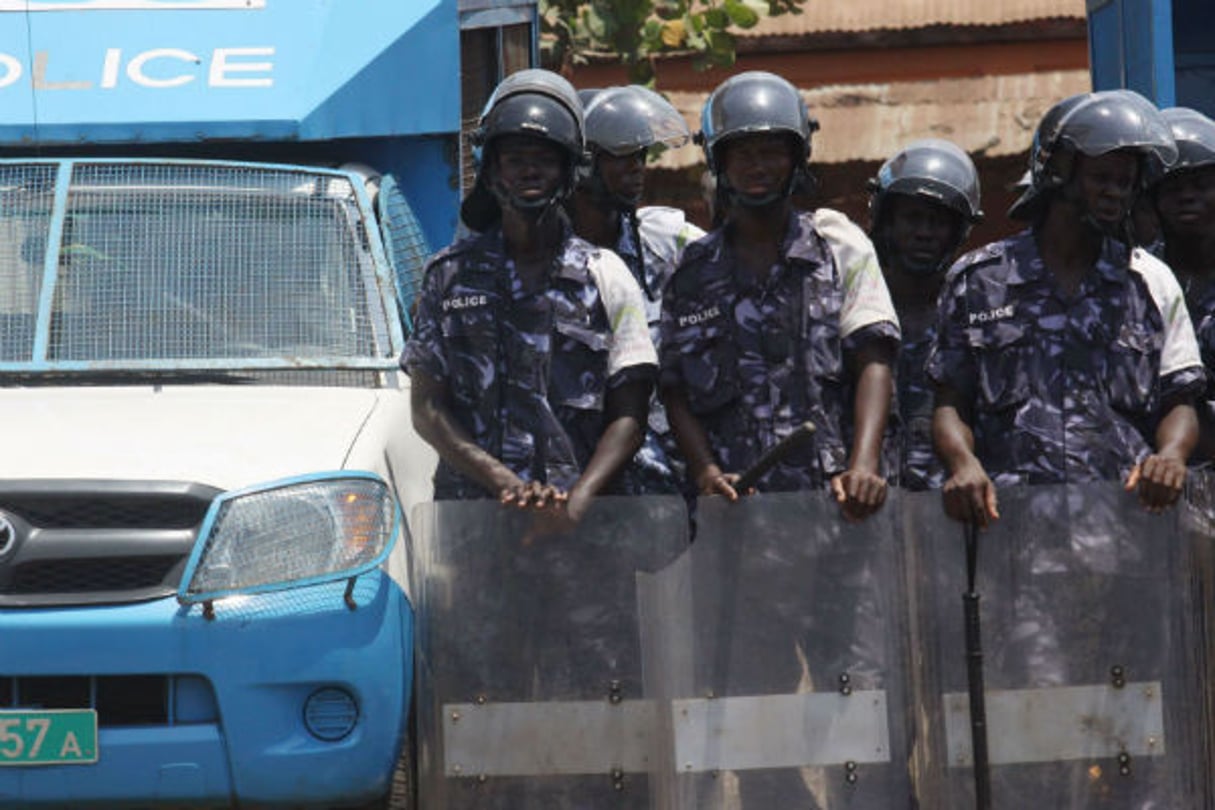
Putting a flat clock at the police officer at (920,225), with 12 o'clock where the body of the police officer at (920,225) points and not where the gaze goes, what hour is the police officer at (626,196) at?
the police officer at (626,196) is roughly at 3 o'clock from the police officer at (920,225).

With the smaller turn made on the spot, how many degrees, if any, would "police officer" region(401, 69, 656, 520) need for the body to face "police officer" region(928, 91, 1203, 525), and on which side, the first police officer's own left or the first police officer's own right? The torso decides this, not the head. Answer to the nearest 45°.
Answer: approximately 90° to the first police officer's own left

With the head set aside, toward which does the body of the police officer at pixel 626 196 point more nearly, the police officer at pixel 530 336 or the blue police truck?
the police officer

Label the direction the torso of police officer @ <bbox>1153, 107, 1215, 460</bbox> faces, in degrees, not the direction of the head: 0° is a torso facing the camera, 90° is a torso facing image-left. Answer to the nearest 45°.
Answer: approximately 0°

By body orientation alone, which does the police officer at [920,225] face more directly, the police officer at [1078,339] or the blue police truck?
the police officer
